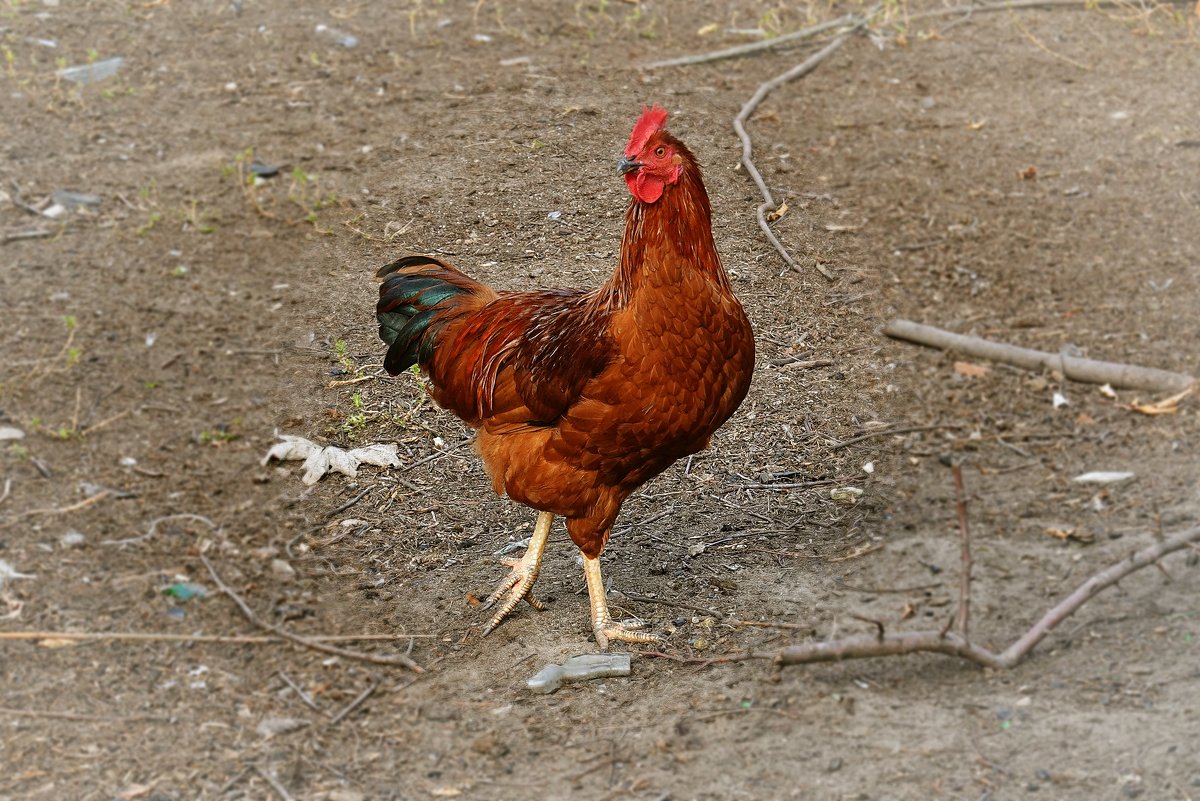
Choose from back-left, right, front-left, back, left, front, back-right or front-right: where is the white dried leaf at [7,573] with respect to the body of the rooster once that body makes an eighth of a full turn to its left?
back

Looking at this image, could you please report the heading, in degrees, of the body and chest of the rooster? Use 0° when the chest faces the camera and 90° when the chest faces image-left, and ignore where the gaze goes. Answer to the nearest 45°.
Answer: approximately 315°

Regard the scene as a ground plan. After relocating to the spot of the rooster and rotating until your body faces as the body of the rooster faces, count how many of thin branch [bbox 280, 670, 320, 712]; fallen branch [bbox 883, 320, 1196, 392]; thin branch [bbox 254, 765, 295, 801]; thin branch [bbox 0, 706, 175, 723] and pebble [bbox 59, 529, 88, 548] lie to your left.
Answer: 1

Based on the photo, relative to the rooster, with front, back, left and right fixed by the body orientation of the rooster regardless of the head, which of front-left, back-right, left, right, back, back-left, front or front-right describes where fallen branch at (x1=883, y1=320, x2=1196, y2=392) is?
left

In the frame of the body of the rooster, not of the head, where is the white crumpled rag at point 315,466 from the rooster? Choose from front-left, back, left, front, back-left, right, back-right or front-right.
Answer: back

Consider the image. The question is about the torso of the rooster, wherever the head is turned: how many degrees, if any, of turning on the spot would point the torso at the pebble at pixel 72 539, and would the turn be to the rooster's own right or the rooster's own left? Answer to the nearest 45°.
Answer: approximately 135° to the rooster's own right

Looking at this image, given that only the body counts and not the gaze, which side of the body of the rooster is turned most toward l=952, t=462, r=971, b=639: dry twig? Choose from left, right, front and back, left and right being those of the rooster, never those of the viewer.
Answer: front

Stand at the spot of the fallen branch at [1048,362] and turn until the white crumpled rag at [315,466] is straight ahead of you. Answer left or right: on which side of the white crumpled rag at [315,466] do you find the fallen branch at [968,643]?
left

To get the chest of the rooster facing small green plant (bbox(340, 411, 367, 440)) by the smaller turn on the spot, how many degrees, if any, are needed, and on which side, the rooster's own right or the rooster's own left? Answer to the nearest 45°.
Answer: approximately 180°

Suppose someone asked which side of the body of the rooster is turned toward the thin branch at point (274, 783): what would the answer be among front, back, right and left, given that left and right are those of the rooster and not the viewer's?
right

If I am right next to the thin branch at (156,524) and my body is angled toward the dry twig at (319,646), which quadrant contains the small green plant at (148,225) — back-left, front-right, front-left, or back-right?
back-left

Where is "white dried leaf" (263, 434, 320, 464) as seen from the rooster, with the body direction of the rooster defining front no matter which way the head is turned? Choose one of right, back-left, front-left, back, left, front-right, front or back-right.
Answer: back

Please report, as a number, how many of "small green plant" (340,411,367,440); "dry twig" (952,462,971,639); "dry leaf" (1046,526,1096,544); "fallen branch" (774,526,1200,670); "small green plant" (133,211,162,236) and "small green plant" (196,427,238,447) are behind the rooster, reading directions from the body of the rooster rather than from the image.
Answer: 3

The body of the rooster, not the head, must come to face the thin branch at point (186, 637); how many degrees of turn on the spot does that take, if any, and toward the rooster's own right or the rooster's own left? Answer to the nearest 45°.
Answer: approximately 135° to the rooster's own right
